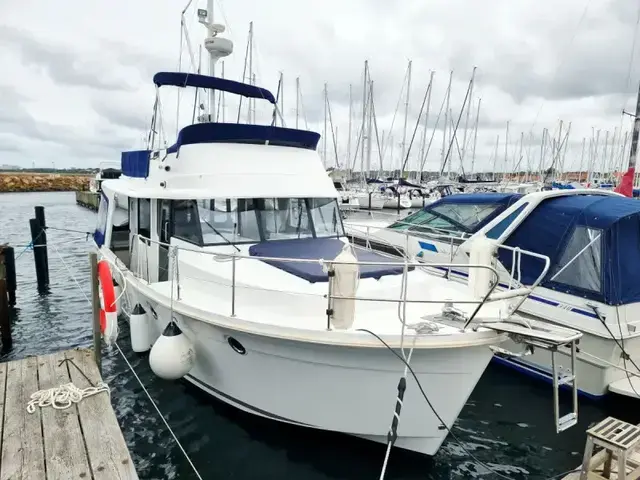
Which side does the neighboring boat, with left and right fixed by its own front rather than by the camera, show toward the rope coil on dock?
left

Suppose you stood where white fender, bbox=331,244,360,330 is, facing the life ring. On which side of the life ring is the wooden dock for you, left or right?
left

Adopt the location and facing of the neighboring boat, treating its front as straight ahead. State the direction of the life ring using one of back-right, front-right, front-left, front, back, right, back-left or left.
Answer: left

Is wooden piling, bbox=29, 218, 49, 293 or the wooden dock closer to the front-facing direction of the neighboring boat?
the wooden piling

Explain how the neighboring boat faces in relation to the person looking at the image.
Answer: facing away from the viewer and to the left of the viewer

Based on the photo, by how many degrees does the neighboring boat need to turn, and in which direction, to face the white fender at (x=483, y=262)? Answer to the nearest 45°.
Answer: approximately 90° to its left

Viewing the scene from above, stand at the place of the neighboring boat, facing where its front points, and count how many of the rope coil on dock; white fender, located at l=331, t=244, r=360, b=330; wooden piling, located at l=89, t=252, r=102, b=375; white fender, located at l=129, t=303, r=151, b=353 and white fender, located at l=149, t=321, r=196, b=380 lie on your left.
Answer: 5

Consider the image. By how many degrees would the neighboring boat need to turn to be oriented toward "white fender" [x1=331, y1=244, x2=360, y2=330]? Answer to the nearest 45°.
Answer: approximately 90° to its left
